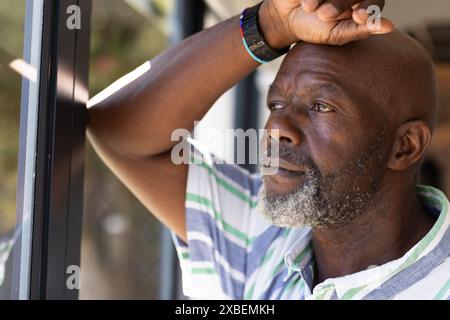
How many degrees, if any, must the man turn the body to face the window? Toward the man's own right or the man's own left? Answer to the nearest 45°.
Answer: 0° — they already face it

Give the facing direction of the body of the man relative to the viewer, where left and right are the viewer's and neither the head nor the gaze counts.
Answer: facing the viewer and to the left of the viewer

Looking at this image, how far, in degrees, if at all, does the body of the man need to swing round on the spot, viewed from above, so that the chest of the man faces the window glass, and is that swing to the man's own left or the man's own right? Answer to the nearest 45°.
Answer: approximately 90° to the man's own right
